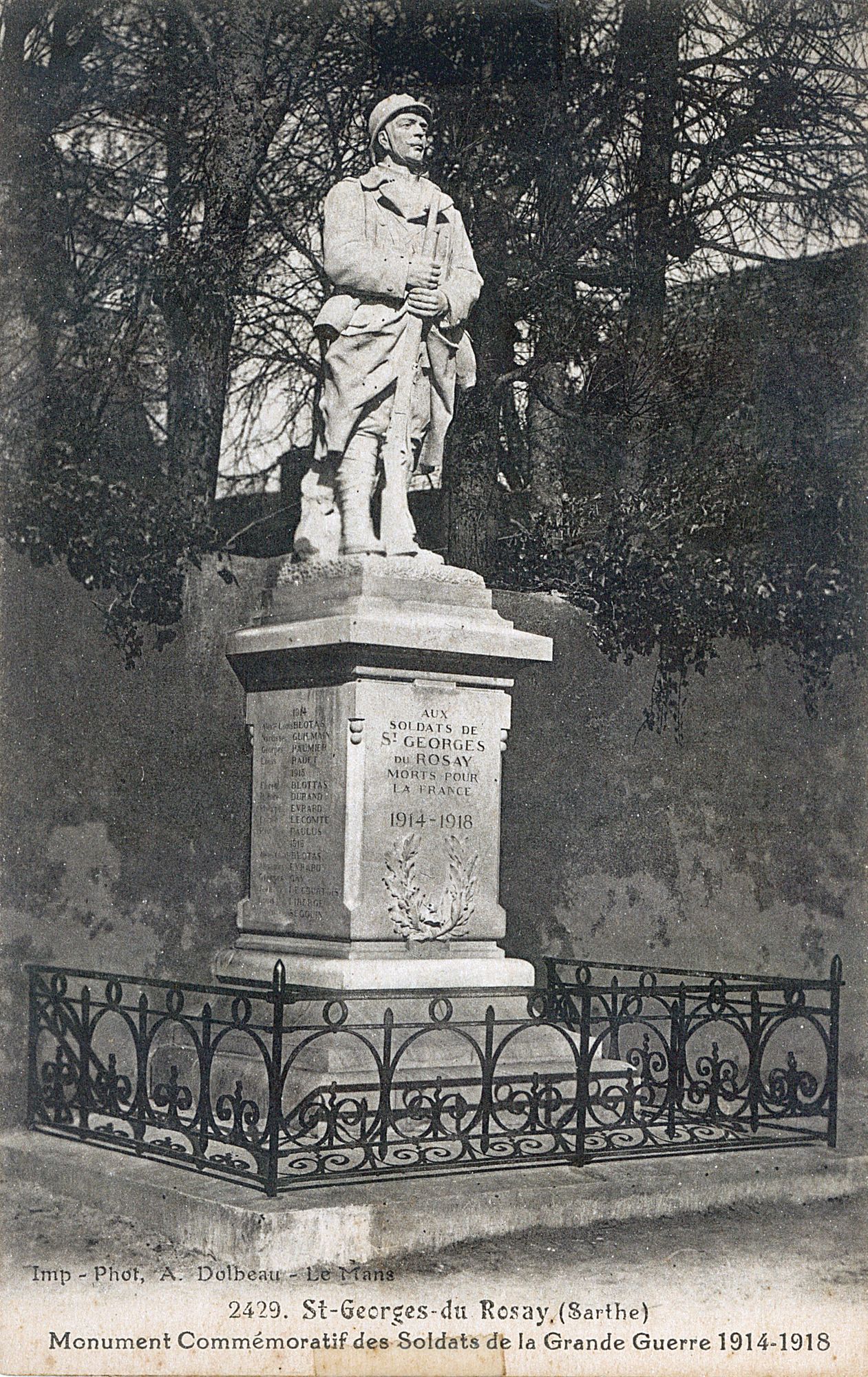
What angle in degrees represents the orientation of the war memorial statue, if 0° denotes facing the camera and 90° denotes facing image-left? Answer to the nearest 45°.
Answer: approximately 315°
